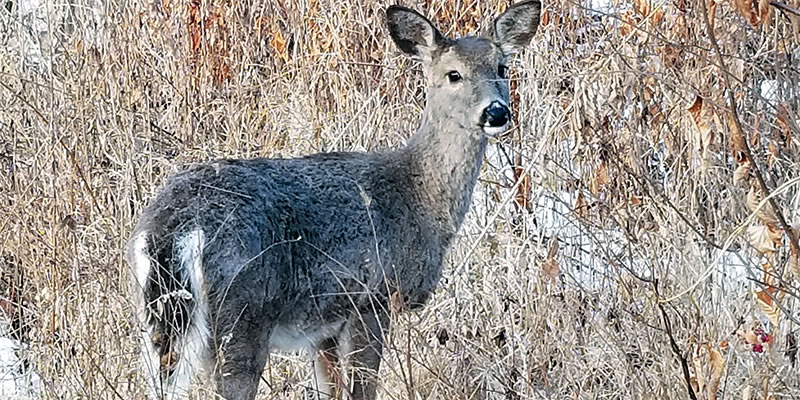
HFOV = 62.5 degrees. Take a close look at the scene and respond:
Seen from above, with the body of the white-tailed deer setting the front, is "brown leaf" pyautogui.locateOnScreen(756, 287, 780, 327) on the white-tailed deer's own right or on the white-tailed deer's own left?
on the white-tailed deer's own right

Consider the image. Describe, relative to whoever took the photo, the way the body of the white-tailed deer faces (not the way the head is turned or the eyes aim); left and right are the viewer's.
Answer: facing away from the viewer and to the right of the viewer

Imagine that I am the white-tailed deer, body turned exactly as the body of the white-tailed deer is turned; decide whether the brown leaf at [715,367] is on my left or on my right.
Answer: on my right

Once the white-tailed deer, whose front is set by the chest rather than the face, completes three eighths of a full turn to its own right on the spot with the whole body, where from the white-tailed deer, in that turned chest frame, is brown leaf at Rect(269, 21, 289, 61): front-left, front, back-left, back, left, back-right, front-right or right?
back
